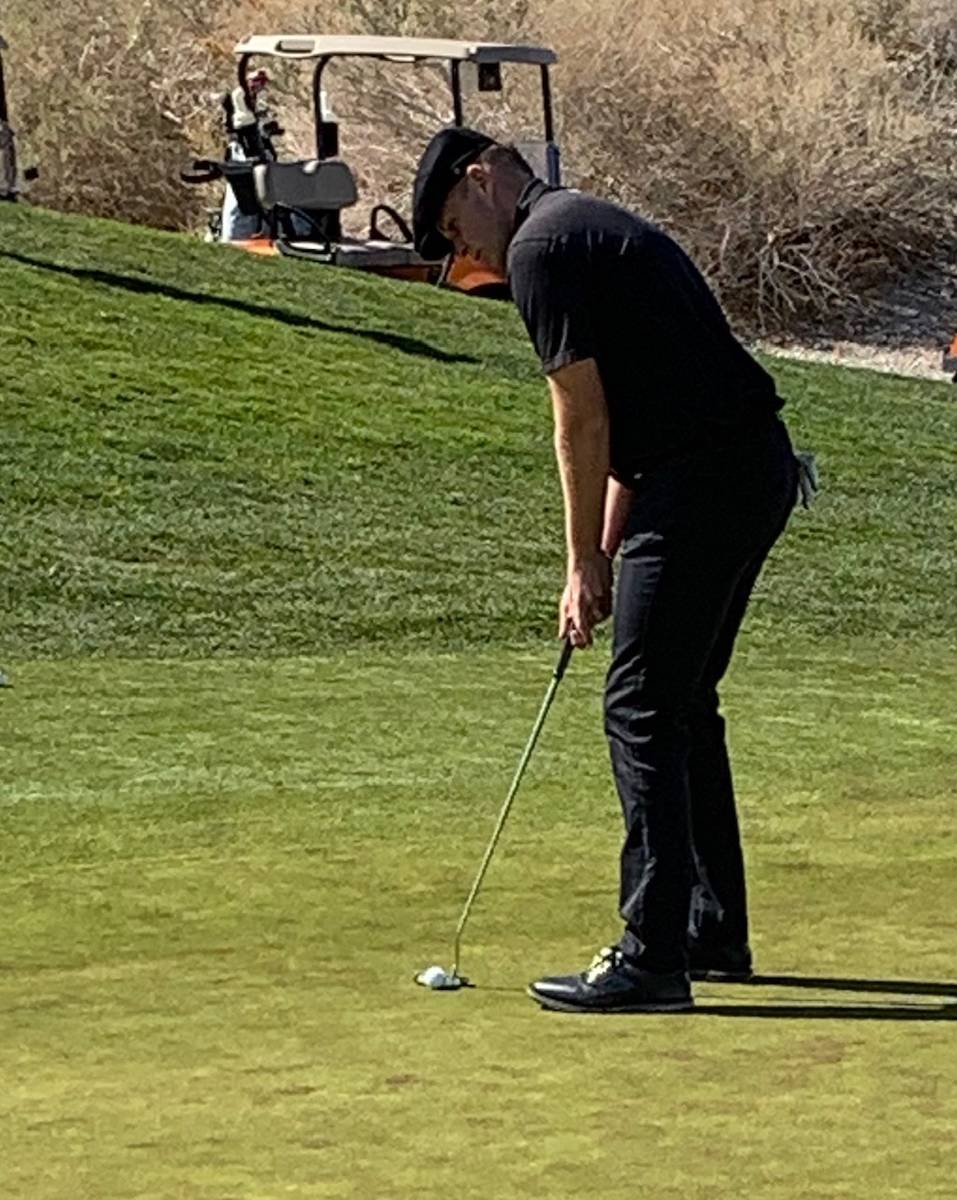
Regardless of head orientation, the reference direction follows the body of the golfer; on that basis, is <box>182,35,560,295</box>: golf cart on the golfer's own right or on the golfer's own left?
on the golfer's own right

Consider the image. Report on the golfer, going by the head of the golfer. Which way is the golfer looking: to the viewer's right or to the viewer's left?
to the viewer's left

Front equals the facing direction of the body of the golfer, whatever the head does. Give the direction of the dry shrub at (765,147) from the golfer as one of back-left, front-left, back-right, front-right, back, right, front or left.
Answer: right

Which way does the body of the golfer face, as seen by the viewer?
to the viewer's left

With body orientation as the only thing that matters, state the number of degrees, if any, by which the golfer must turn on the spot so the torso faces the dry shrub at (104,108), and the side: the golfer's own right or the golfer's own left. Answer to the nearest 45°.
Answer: approximately 90° to the golfer's own right

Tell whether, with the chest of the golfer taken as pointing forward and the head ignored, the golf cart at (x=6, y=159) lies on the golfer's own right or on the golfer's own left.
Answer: on the golfer's own right

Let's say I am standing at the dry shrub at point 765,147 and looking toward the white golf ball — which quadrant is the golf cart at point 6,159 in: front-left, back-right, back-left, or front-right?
front-right

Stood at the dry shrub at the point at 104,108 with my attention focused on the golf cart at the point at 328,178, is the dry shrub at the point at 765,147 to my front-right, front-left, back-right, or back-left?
front-left
